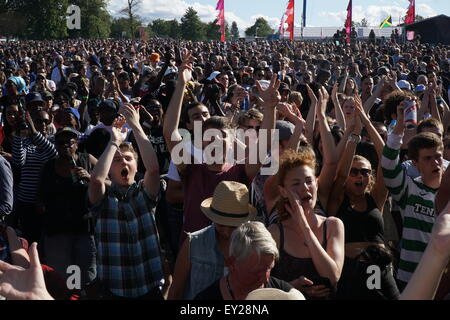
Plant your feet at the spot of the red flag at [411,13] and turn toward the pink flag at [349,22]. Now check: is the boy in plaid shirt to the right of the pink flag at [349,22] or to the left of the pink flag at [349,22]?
left

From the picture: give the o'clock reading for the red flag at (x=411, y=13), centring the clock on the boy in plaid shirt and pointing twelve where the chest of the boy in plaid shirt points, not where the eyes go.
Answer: The red flag is roughly at 7 o'clock from the boy in plaid shirt.

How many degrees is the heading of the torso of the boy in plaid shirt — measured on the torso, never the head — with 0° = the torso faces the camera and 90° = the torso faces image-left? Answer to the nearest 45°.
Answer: approximately 0°

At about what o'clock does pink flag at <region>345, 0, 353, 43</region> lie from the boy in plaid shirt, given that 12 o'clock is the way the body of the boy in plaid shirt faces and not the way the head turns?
The pink flag is roughly at 7 o'clock from the boy in plaid shirt.

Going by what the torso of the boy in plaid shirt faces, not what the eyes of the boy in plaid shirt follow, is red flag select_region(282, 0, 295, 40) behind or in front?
behind
